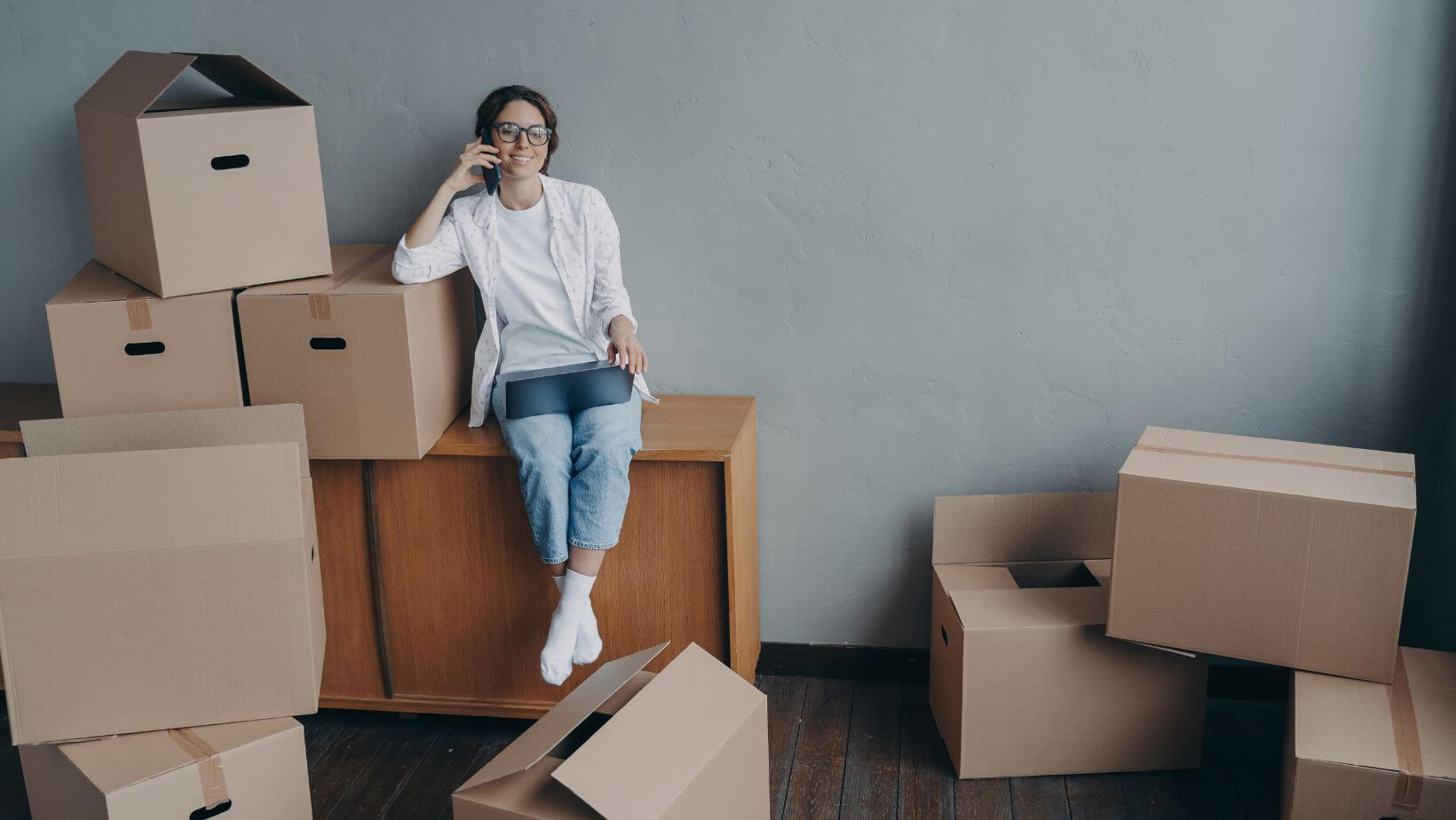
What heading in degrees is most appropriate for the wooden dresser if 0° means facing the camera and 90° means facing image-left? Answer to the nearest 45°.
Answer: approximately 0°

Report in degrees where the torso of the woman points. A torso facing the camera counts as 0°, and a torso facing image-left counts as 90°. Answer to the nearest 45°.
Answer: approximately 0°

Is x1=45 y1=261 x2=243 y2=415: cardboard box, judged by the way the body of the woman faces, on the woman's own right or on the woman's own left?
on the woman's own right

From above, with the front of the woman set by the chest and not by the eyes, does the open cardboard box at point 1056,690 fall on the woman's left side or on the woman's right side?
on the woman's left side

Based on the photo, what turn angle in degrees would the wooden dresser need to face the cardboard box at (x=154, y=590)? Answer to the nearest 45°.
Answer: approximately 45° to its right

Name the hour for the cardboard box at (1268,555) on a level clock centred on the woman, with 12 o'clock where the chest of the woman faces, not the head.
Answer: The cardboard box is roughly at 10 o'clock from the woman.
